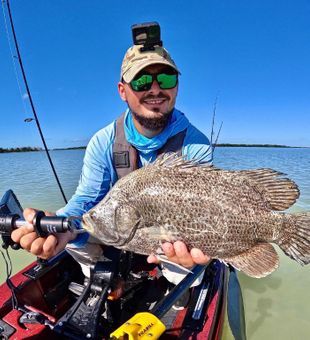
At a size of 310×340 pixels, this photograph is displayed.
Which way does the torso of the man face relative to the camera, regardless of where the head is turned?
toward the camera
